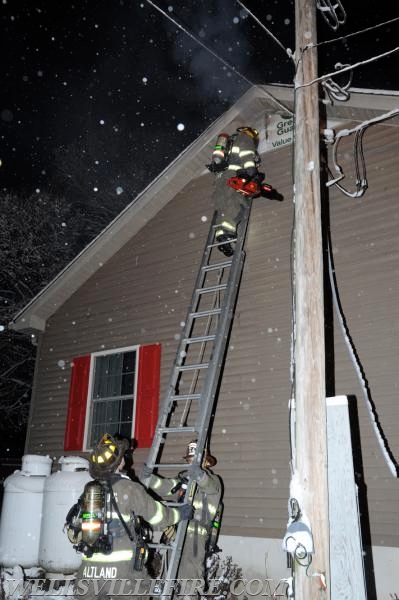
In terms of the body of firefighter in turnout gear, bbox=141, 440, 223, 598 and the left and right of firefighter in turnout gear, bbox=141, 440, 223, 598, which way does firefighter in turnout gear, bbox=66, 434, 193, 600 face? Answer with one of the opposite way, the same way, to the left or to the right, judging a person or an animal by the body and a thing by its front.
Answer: the opposite way

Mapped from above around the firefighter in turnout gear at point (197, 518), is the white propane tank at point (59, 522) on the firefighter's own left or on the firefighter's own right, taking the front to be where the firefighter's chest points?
on the firefighter's own right

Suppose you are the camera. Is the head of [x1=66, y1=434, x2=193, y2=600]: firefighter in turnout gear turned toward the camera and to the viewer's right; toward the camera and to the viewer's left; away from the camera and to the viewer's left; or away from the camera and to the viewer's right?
away from the camera and to the viewer's right

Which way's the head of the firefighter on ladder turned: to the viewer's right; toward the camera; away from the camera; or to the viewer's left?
away from the camera

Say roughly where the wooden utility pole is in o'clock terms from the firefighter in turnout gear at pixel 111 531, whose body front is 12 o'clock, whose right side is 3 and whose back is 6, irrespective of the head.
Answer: The wooden utility pole is roughly at 3 o'clock from the firefighter in turnout gear.

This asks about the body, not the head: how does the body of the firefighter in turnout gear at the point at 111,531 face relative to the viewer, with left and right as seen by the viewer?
facing away from the viewer and to the right of the viewer

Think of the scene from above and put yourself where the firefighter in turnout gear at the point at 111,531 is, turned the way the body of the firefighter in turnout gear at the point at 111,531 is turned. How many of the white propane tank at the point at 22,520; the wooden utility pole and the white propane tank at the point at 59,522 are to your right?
1

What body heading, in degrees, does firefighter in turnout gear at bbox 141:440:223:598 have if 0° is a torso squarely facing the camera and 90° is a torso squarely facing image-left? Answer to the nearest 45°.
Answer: approximately 45°
